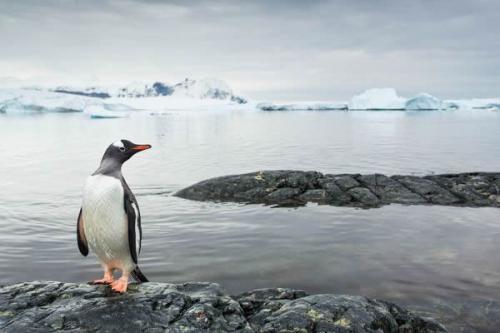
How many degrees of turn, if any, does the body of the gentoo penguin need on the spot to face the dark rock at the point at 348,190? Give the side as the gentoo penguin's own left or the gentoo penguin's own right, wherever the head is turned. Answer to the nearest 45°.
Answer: approximately 180°

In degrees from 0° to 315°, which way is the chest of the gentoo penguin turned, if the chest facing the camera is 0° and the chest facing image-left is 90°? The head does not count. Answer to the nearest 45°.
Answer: approximately 45°
